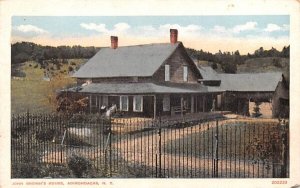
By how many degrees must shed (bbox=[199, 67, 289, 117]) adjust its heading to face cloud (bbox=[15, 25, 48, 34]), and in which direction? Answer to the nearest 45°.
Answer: approximately 90° to its right

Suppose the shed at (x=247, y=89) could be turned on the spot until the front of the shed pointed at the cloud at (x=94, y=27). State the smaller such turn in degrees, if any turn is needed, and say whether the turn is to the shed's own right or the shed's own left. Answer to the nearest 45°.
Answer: approximately 90° to the shed's own right

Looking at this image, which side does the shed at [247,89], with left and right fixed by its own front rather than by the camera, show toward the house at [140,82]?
right

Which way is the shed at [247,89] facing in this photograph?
toward the camera
